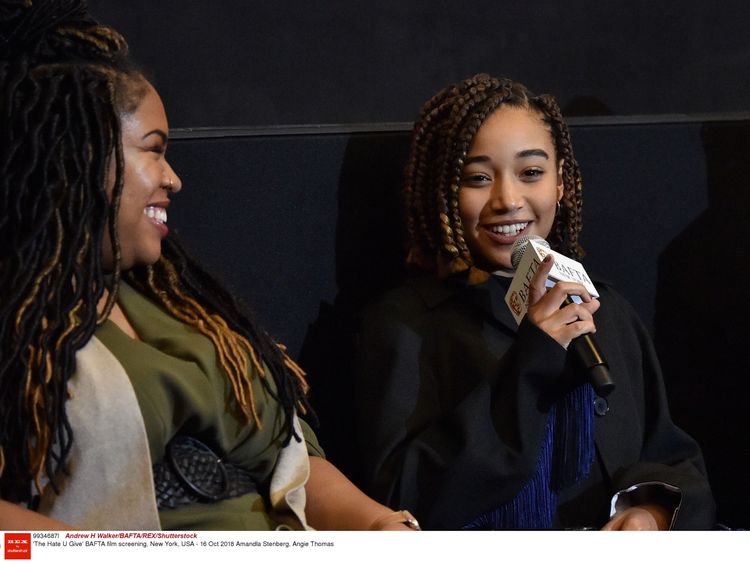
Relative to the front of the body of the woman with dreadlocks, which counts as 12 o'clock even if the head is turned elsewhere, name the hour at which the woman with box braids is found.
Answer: The woman with box braids is roughly at 10 o'clock from the woman with dreadlocks.

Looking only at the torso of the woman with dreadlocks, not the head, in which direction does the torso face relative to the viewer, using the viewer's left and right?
facing the viewer and to the right of the viewer

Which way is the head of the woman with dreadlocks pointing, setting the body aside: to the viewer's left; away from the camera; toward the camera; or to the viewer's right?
to the viewer's right
